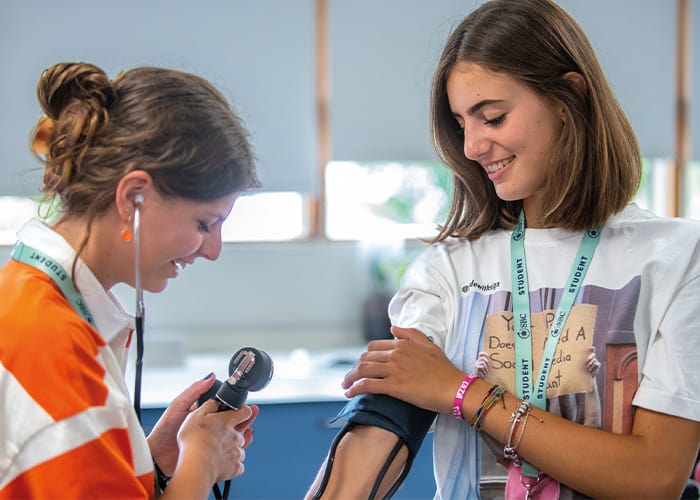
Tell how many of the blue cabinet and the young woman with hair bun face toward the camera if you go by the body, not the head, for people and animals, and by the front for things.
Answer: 1

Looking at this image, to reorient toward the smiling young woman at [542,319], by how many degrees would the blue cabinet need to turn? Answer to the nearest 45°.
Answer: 0° — it already faces them

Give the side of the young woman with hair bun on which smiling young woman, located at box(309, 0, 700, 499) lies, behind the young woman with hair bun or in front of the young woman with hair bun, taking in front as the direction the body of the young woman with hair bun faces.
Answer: in front

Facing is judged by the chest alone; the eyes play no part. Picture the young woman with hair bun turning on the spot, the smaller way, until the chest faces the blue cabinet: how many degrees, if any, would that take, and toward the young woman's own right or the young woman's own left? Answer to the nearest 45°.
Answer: approximately 90° to the young woman's own left

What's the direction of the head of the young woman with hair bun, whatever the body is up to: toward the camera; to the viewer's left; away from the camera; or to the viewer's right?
to the viewer's right

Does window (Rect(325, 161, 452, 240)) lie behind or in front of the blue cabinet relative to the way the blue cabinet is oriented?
behind

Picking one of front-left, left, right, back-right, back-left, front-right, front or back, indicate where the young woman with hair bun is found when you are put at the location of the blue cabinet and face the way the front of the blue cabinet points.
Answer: front

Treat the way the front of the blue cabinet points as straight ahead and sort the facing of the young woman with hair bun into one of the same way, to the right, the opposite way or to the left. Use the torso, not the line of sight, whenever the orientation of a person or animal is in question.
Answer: to the left

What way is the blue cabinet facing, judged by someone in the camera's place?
facing the viewer

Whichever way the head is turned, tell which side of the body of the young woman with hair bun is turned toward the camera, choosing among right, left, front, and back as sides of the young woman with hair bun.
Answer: right

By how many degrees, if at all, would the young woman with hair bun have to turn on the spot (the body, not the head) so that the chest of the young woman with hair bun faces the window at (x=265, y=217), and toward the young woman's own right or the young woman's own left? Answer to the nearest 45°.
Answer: approximately 90° to the young woman's own left

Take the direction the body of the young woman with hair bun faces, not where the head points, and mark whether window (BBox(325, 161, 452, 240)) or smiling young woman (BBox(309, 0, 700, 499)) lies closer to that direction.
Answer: the smiling young woman

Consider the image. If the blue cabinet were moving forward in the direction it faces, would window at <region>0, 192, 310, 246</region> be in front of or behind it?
behind
